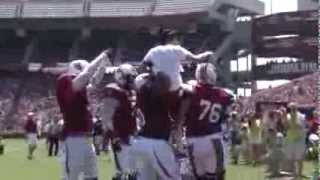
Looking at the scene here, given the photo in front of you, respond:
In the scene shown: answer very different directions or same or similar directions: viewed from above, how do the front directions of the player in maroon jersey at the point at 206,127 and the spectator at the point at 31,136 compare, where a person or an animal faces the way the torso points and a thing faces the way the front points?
very different directions

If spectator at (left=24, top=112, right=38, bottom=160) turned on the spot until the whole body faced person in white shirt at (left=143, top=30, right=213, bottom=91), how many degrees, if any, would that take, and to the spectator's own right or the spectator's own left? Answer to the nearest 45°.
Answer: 0° — they already face them

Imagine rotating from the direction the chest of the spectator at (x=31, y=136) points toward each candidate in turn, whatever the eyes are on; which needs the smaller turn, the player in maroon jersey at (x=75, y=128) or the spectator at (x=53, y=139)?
the player in maroon jersey
